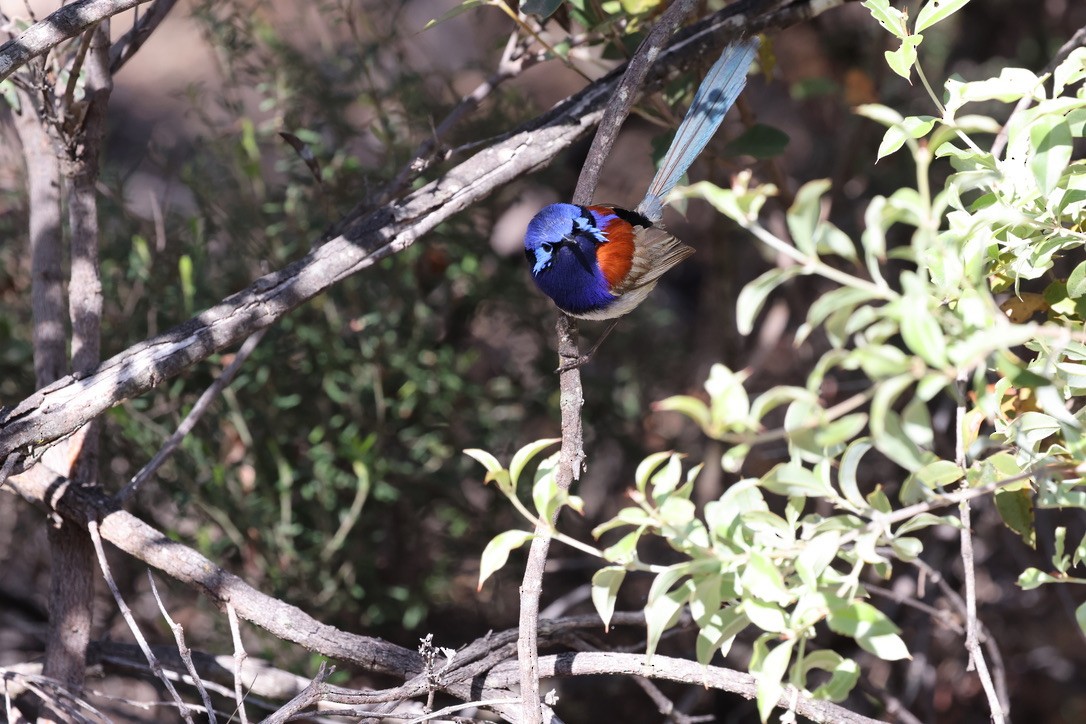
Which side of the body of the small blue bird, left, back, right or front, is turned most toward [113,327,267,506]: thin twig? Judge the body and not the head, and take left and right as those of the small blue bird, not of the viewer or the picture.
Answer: front

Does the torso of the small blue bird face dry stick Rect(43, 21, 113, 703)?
yes

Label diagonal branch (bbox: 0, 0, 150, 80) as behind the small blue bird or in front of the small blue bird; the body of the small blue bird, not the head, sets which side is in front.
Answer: in front

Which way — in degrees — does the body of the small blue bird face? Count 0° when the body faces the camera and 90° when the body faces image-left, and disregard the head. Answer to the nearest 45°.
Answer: approximately 45°

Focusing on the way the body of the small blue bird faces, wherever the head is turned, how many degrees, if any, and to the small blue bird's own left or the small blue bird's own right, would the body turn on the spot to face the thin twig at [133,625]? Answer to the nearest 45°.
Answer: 0° — it already faces it

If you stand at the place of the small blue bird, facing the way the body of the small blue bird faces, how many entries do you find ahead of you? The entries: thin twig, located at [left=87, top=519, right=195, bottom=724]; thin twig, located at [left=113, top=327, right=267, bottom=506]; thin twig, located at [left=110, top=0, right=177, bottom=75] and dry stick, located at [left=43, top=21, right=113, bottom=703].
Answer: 4

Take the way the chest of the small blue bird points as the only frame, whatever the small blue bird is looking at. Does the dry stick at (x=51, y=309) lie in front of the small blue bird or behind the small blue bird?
in front

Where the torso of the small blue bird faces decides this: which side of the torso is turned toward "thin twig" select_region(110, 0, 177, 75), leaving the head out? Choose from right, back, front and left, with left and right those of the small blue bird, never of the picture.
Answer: right
